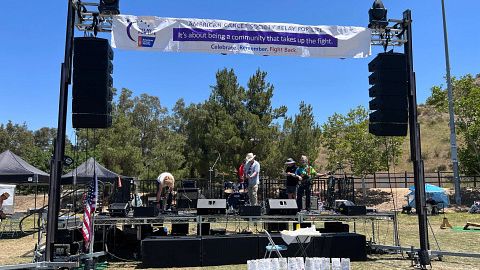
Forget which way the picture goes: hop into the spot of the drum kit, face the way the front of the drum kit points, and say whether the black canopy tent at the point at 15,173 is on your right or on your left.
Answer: on your right

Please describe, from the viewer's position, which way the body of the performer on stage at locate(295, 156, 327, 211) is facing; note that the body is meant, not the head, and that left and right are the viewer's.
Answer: facing the viewer

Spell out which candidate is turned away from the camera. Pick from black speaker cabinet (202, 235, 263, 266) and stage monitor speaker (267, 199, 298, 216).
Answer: the stage monitor speaker

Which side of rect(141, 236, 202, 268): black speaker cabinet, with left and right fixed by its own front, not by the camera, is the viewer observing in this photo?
front

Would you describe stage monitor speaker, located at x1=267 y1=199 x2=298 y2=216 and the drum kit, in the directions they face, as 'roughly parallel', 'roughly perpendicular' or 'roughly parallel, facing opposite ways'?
roughly parallel, facing opposite ways

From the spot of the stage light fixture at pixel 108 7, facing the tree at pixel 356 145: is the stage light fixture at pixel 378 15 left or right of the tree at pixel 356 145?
right

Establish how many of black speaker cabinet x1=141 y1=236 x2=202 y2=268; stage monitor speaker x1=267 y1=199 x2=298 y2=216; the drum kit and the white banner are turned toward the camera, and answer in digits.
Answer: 3

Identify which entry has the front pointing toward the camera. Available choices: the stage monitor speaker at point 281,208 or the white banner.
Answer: the white banner

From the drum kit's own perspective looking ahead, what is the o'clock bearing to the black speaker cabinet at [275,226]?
The black speaker cabinet is roughly at 11 o'clock from the drum kit.

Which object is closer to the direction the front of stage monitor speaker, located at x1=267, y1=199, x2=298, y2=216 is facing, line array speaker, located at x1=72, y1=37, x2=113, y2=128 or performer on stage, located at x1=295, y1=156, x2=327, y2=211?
the performer on stage

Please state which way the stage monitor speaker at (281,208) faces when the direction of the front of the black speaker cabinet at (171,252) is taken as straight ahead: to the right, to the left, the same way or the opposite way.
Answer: the opposite way

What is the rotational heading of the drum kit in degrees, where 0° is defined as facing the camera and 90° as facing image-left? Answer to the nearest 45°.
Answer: approximately 0°

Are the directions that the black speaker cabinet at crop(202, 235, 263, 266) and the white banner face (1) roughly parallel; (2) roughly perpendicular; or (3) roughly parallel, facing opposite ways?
roughly parallel
